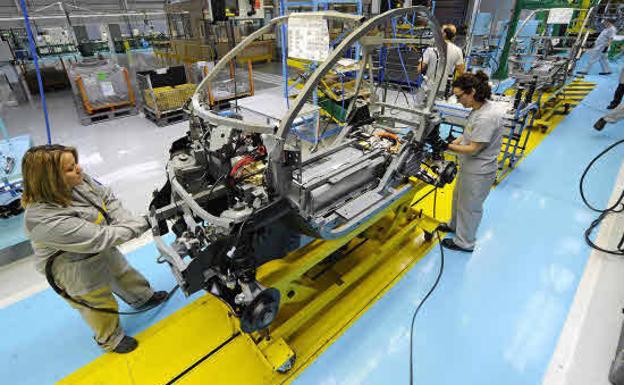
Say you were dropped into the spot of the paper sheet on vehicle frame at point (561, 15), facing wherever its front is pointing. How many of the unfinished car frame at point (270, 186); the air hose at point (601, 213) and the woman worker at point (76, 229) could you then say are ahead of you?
3

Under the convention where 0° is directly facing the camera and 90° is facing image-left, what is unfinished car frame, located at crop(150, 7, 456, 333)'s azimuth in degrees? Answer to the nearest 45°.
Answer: approximately 45°

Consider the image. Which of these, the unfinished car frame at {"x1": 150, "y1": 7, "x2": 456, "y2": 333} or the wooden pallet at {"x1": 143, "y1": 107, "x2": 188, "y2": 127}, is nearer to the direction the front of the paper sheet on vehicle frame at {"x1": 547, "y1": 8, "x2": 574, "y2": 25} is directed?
the unfinished car frame

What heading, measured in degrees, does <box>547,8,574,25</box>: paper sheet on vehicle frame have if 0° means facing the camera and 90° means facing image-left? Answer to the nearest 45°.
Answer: approximately 0°

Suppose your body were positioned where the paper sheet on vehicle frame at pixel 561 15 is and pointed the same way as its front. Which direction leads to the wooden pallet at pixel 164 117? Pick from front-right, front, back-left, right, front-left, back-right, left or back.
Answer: front-right

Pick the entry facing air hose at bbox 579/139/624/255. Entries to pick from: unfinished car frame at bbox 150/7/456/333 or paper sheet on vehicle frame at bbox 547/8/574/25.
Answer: the paper sheet on vehicle frame

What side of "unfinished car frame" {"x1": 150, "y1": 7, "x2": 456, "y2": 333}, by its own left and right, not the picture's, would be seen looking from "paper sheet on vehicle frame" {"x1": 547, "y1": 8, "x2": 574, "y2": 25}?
back

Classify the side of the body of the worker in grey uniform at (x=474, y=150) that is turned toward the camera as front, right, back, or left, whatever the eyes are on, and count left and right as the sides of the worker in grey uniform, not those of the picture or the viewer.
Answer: left

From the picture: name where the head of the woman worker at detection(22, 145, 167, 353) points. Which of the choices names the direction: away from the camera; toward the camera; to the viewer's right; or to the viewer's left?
to the viewer's right

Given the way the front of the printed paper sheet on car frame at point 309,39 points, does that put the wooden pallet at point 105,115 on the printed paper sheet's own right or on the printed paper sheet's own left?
on the printed paper sheet's own right

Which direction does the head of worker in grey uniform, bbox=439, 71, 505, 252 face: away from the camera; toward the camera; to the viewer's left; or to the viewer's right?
to the viewer's left

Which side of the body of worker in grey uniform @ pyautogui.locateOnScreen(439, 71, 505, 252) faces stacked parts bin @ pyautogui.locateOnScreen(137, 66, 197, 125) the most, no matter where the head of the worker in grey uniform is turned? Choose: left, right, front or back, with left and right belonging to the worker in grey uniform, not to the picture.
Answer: front

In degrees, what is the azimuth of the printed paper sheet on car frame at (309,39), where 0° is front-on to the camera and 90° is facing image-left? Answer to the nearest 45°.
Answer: approximately 0°
